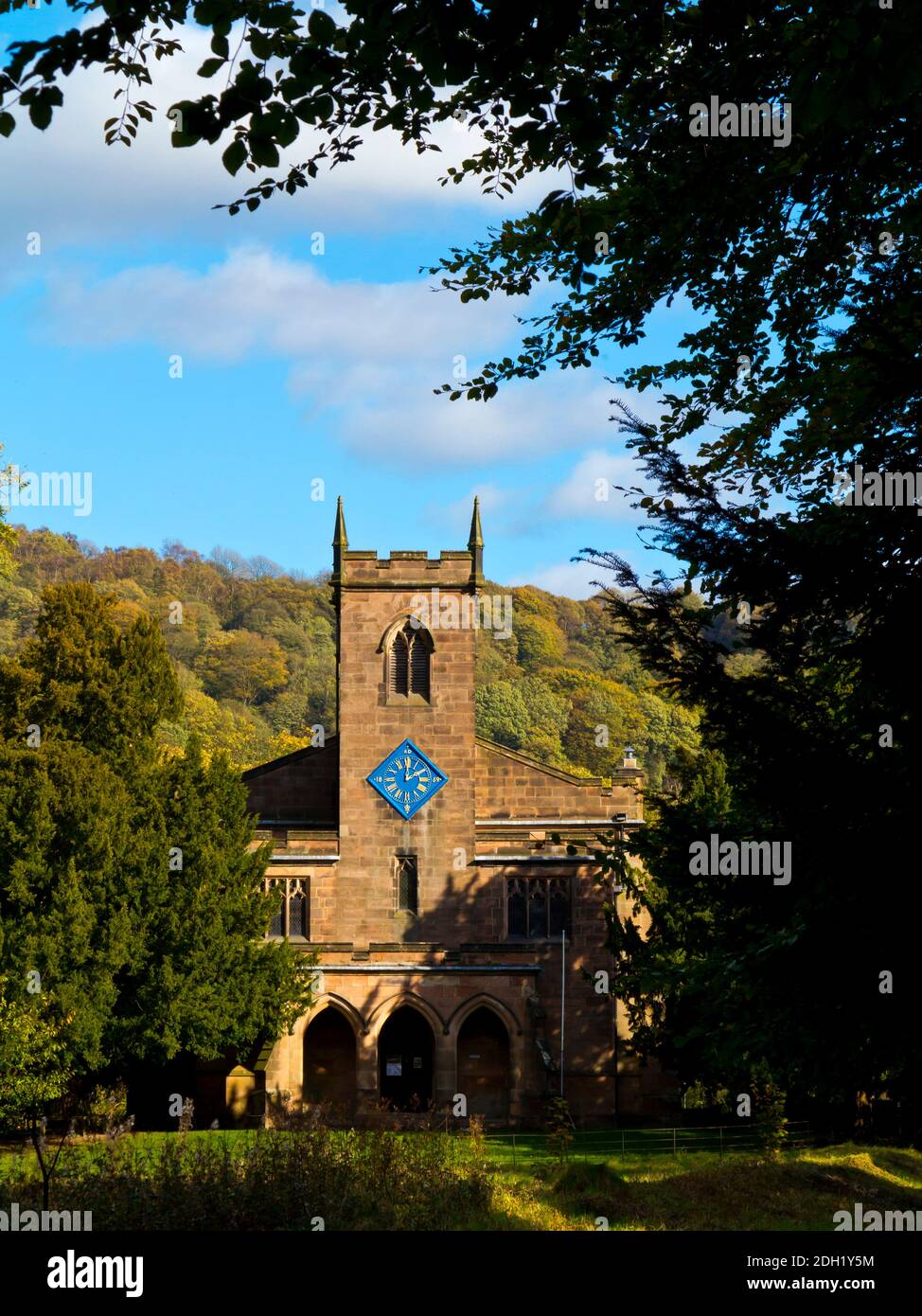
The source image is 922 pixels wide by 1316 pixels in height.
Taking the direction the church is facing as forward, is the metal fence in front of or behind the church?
in front

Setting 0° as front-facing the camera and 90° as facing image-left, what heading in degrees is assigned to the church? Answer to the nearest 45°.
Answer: approximately 0°

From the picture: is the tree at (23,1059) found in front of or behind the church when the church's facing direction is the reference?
in front

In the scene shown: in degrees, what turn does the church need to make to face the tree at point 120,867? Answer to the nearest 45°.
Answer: approximately 45° to its right
